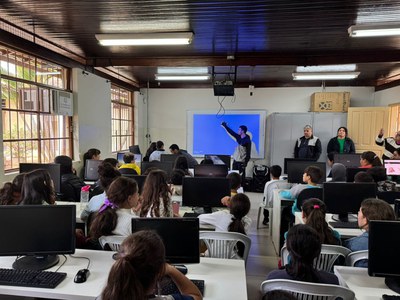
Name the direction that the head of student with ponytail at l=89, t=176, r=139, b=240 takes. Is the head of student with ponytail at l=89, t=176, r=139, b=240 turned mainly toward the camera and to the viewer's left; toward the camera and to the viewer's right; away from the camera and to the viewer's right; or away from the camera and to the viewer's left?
away from the camera and to the viewer's right

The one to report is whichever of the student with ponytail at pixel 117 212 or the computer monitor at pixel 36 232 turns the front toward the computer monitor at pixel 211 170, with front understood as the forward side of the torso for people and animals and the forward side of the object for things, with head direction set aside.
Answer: the student with ponytail

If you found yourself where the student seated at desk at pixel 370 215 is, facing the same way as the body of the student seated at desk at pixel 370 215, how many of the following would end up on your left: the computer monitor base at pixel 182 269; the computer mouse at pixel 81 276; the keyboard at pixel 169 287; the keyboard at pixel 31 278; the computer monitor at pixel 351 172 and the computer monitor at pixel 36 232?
5

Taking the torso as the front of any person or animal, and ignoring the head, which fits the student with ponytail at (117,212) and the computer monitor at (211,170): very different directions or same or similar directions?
very different directions

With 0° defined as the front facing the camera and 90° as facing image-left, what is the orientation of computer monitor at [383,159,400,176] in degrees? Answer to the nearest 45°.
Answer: approximately 0°

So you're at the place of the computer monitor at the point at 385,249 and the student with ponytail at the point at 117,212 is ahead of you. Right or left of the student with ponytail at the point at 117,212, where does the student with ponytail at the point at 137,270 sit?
left

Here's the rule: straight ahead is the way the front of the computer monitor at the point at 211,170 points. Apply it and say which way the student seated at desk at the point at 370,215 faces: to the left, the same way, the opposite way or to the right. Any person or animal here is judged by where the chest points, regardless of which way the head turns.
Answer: the opposite way

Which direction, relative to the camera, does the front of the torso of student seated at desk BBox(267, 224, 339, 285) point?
away from the camera

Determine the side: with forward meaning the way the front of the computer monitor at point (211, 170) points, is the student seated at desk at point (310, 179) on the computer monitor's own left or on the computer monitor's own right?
on the computer monitor's own left

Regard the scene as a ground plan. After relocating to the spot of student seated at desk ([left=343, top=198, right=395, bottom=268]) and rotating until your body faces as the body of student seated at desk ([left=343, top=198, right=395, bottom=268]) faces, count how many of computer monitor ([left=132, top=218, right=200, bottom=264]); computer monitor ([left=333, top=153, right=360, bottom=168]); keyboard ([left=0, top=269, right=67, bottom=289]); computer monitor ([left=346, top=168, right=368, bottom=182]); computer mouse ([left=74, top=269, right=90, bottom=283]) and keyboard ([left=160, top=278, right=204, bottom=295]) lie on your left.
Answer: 4

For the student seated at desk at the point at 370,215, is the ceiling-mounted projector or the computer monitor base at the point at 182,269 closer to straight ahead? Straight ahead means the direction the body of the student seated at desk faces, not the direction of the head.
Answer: the ceiling-mounted projector

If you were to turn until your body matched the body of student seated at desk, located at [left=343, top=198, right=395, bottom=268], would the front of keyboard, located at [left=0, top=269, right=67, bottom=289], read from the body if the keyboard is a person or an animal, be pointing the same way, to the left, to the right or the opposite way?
the opposite way

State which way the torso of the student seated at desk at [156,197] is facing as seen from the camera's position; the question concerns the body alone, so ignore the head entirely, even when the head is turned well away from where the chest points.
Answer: away from the camera

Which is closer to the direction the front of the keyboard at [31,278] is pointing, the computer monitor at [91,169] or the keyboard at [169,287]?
the keyboard

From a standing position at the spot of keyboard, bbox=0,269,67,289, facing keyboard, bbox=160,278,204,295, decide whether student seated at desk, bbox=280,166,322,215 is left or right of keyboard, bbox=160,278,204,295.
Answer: left

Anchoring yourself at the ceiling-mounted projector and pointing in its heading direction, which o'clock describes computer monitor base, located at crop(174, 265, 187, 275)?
The computer monitor base is roughly at 6 o'clock from the ceiling-mounted projector.

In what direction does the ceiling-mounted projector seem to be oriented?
away from the camera
